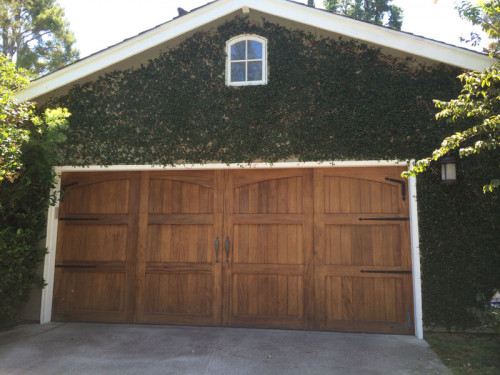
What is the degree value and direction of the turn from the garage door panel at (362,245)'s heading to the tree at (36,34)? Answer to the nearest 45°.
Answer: approximately 135° to its right

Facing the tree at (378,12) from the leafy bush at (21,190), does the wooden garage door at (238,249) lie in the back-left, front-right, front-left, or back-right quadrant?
front-right

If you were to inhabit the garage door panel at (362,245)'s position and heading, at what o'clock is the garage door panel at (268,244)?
the garage door panel at (268,244) is roughly at 3 o'clock from the garage door panel at (362,245).

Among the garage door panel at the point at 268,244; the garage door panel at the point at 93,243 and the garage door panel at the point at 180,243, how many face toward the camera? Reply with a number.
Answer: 3

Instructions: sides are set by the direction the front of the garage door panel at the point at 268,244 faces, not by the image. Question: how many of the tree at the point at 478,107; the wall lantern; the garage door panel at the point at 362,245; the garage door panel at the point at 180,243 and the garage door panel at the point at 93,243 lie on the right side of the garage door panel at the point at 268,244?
2

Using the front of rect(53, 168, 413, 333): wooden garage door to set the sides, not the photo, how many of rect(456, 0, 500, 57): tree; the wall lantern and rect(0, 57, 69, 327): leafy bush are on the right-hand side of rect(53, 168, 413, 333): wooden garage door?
1

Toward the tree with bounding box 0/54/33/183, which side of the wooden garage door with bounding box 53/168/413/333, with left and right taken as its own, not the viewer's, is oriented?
right

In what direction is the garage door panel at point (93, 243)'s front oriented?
toward the camera

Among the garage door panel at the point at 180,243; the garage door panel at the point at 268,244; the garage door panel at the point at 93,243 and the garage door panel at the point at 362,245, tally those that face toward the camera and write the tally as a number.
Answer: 4

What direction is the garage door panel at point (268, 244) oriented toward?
toward the camera

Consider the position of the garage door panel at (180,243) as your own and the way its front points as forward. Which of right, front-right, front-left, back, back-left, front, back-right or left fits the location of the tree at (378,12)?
back-left

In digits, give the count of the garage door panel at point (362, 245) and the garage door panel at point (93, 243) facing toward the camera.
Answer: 2

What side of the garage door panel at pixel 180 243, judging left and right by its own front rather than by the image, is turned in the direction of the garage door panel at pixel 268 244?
left
